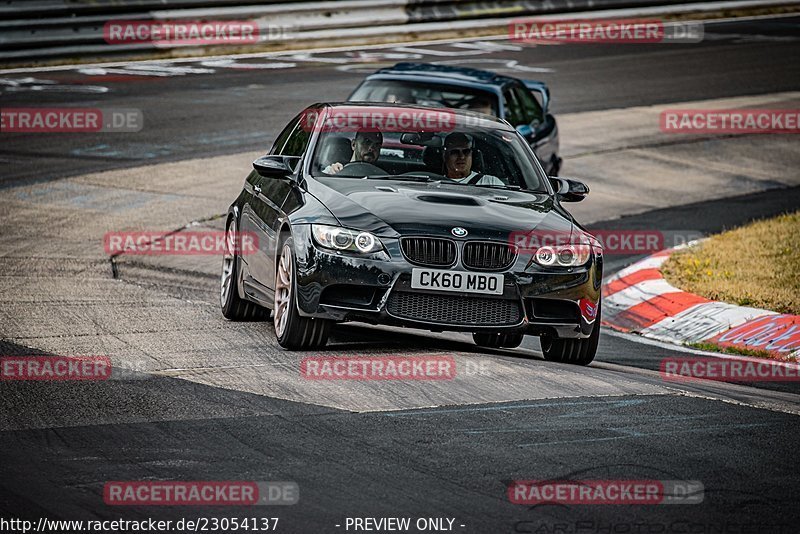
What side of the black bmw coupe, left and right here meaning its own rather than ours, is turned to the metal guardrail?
back

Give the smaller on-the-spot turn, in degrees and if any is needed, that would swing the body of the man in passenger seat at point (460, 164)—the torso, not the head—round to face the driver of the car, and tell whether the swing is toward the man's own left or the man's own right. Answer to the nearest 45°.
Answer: approximately 90° to the man's own right

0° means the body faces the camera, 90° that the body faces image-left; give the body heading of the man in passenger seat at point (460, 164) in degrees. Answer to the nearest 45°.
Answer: approximately 0°

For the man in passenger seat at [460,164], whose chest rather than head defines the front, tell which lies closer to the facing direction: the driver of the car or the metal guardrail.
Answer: the driver of the car
